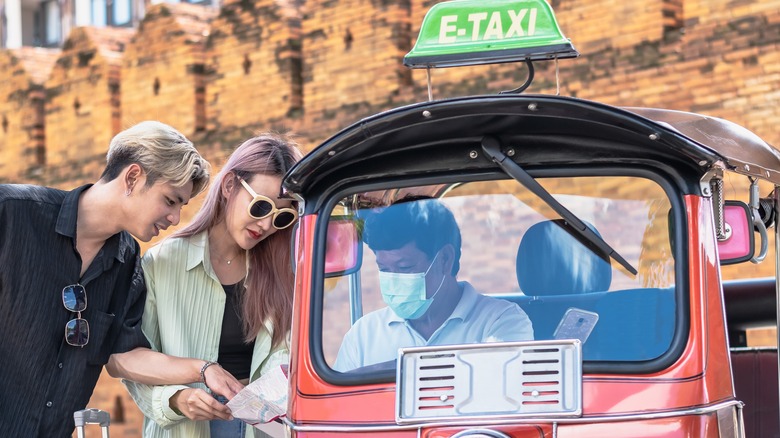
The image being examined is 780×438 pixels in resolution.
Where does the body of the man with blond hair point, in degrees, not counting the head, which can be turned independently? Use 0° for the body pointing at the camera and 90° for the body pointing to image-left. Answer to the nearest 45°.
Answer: approximately 315°

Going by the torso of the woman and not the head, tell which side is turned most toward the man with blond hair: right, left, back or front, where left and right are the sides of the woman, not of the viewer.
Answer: right

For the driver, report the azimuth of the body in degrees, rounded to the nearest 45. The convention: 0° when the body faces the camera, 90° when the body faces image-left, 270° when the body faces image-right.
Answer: approximately 45°

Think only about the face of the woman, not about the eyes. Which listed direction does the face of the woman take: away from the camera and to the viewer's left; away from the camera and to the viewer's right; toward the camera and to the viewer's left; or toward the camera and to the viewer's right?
toward the camera and to the viewer's right

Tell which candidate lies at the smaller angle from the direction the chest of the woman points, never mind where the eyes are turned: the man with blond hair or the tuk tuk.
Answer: the tuk tuk

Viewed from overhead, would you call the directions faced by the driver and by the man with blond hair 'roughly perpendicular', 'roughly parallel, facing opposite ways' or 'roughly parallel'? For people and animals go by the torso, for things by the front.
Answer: roughly perpendicular
